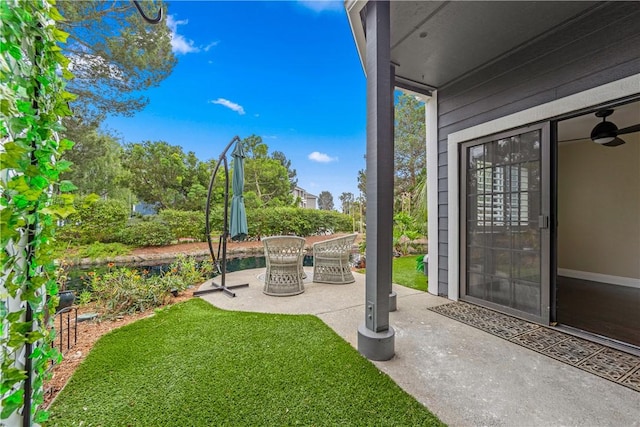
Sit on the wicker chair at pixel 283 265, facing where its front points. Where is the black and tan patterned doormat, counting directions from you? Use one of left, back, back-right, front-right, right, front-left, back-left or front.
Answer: back-right

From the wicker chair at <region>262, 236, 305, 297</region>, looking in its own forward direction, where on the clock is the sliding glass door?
The sliding glass door is roughly at 4 o'clock from the wicker chair.

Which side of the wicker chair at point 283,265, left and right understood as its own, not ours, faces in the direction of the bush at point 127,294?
left

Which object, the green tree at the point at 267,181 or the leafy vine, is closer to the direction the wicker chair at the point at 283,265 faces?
the green tree

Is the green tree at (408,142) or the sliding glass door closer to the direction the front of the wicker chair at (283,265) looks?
the green tree

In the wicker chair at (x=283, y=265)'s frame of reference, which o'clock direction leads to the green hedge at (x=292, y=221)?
The green hedge is roughly at 12 o'clock from the wicker chair.

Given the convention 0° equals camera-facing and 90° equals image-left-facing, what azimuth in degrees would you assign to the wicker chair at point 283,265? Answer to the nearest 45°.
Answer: approximately 180°

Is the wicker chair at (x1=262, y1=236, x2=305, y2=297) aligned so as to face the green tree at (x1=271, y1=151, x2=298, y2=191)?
yes

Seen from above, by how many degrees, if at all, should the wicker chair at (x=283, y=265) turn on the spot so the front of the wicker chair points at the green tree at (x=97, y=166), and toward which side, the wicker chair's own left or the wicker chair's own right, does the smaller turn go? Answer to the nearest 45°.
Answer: approximately 45° to the wicker chair's own left

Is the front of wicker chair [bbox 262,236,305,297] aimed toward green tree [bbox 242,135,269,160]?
yes

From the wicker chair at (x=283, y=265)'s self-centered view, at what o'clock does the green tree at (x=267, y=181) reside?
The green tree is roughly at 12 o'clock from the wicker chair.

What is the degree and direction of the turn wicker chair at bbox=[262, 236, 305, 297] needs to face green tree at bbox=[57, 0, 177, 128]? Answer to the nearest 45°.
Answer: approximately 45° to its left
